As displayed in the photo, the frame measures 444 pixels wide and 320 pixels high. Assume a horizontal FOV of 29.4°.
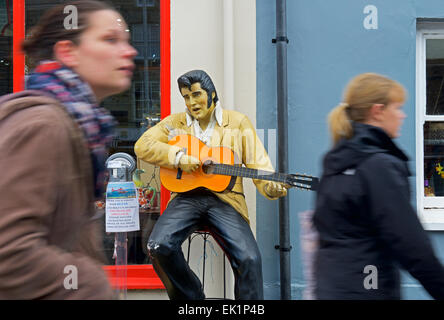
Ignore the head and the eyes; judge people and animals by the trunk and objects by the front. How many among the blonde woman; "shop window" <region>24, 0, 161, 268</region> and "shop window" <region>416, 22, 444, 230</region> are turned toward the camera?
2

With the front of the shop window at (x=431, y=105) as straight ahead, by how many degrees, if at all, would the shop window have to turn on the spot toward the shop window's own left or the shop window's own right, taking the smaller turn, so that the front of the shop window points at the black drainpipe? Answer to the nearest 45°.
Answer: approximately 45° to the shop window's own right

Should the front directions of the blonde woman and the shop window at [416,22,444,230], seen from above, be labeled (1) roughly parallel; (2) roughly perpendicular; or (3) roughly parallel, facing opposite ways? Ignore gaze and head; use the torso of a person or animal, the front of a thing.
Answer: roughly perpendicular

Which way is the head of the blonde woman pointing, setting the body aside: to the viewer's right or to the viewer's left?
to the viewer's right

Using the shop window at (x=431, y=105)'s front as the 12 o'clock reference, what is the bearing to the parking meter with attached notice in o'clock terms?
The parking meter with attached notice is roughly at 2 o'clock from the shop window.

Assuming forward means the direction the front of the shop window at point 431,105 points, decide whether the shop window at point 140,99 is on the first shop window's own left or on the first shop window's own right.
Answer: on the first shop window's own right

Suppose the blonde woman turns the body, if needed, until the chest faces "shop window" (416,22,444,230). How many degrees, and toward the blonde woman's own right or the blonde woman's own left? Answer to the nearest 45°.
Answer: approximately 90° to the blonde woman's own left

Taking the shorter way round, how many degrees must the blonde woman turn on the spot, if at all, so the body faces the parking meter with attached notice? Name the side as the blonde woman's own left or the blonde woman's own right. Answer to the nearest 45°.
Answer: approximately 135° to the blonde woman's own left

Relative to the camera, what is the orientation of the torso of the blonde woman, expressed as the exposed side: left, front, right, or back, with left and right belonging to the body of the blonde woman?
right

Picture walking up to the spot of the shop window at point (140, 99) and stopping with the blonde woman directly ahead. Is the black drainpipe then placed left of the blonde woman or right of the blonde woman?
left

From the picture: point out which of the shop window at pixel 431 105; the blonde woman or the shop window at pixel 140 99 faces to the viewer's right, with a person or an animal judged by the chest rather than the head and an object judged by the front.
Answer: the blonde woman

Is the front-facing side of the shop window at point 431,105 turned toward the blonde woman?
yes
